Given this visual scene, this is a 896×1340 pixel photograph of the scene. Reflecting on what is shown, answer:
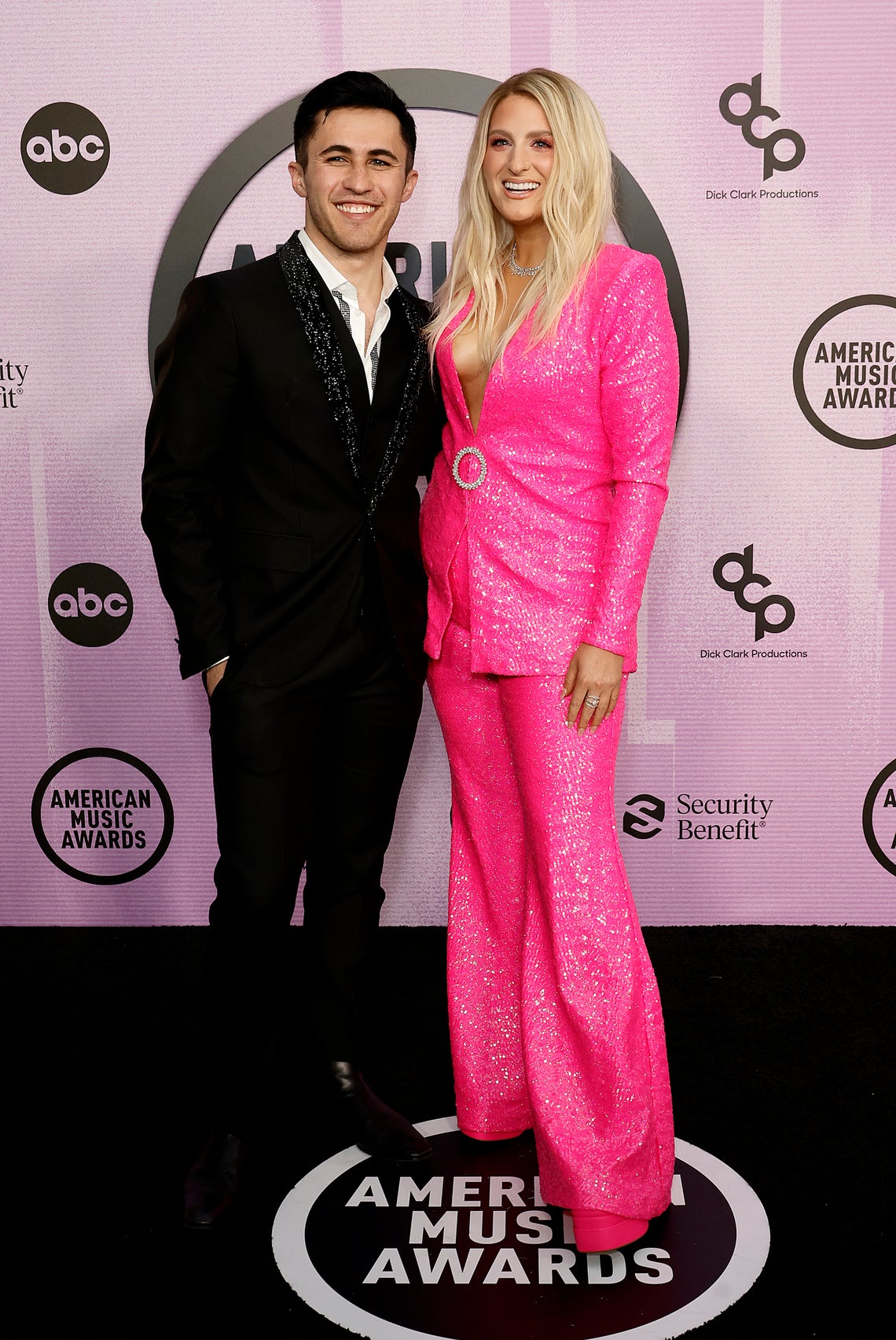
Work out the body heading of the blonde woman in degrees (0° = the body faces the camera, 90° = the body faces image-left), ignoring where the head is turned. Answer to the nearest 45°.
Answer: approximately 45°
